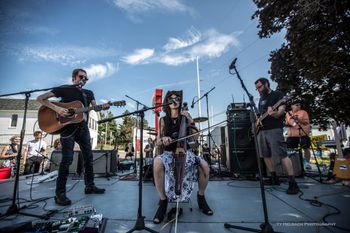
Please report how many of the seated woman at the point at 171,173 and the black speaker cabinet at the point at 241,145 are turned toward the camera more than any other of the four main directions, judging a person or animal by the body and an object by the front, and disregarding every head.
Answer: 2

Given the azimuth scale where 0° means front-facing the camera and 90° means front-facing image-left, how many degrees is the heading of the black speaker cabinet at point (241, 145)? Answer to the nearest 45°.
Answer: approximately 0°

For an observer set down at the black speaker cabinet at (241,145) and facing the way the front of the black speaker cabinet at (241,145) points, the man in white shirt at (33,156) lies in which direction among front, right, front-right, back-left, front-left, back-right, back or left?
right

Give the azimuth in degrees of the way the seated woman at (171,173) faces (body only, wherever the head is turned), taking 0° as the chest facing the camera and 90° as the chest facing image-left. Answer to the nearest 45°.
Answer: approximately 0°

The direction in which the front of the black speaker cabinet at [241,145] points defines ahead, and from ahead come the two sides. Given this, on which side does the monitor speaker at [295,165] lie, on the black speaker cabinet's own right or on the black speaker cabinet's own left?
on the black speaker cabinet's own left

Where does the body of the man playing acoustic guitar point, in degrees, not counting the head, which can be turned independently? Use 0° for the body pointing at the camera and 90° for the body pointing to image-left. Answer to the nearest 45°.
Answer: approximately 315°

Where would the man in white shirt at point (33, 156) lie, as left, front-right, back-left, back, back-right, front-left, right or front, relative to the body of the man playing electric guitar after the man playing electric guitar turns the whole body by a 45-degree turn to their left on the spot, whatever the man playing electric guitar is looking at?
right

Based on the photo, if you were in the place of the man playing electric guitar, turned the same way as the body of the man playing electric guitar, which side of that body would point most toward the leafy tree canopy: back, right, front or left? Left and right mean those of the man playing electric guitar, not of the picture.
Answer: back

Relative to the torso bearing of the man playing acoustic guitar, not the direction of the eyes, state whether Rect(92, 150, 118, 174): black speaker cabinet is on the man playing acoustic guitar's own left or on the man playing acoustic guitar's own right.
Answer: on the man playing acoustic guitar's own left

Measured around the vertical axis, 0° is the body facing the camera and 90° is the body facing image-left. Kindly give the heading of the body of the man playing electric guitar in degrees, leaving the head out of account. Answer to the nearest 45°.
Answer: approximately 45°
